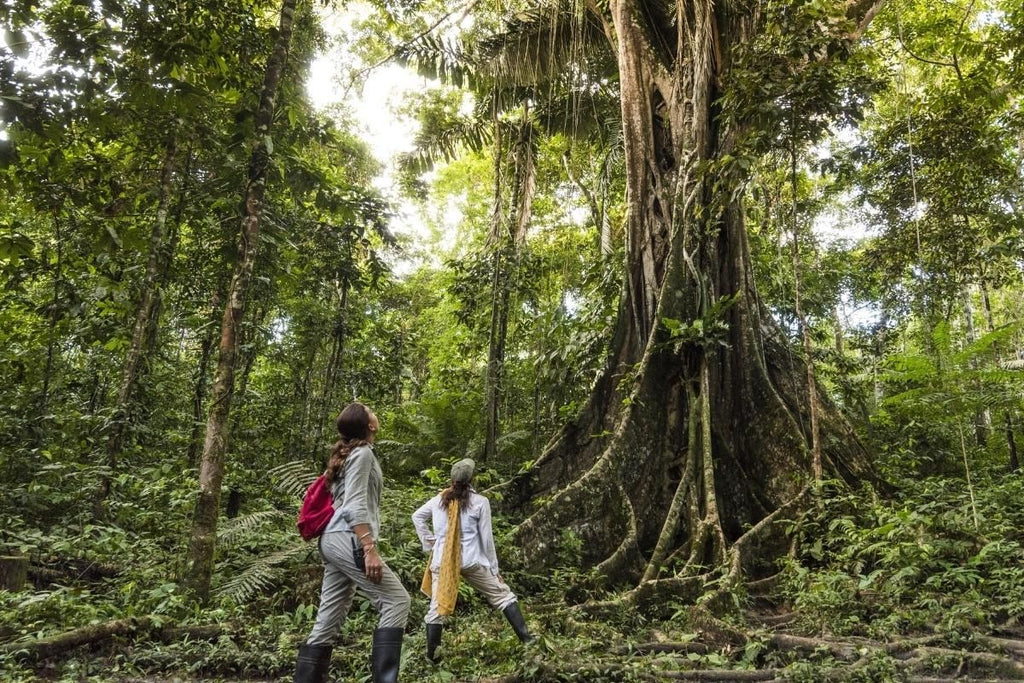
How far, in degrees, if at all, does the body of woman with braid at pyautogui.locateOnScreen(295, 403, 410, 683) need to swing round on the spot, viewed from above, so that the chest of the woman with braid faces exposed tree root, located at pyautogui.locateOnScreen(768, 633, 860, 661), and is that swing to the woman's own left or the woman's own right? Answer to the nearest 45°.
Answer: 0° — they already face it

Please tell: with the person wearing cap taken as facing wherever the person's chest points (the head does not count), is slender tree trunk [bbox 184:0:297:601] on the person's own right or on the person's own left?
on the person's own left

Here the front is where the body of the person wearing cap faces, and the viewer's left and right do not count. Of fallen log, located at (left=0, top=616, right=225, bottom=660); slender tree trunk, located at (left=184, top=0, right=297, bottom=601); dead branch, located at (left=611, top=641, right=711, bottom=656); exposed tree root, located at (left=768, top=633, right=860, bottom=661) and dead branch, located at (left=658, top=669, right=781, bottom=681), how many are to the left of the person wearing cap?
2

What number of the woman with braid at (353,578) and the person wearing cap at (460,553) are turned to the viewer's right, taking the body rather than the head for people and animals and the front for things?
1

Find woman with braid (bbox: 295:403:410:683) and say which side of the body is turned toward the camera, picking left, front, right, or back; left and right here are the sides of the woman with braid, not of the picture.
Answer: right

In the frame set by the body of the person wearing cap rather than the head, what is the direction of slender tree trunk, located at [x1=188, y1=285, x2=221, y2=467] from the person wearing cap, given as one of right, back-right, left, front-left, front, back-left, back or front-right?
front-left

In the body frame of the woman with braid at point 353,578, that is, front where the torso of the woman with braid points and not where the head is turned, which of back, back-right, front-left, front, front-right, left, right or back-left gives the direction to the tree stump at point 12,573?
back-left

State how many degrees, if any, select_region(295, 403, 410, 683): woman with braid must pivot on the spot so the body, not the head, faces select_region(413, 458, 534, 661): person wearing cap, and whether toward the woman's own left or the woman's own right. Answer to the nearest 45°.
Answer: approximately 45° to the woman's own left

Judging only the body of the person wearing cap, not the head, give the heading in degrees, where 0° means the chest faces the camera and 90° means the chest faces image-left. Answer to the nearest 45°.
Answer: approximately 180°

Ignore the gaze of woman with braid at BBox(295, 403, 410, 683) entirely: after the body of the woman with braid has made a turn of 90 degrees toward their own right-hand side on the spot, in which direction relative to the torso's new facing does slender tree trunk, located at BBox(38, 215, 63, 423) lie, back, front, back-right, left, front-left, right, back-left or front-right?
back-right

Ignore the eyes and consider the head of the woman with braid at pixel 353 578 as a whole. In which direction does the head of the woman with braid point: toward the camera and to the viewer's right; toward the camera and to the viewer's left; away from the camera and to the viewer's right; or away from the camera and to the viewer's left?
away from the camera and to the viewer's right

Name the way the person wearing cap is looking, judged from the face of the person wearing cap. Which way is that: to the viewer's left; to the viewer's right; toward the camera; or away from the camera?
away from the camera

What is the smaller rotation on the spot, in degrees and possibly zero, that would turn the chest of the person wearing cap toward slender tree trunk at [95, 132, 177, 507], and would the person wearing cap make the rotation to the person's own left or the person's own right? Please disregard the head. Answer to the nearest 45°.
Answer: approximately 45° to the person's own left

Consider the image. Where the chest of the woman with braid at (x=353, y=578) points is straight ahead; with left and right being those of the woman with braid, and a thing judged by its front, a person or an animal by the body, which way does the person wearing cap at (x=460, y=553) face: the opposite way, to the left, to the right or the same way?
to the left

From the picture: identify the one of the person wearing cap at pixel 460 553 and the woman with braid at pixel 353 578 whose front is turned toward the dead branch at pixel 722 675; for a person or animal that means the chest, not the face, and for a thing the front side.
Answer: the woman with braid

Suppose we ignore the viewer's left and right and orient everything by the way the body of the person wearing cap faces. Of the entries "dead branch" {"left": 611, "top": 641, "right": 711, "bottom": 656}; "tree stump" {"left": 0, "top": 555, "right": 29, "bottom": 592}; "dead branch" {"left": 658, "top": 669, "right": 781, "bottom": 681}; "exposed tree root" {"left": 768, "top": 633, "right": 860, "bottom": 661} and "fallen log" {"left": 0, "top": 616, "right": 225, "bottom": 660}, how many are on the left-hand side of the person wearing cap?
2
